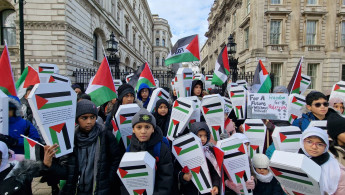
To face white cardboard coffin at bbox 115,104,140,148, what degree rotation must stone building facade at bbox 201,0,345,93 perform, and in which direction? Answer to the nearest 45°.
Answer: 0° — it already faces it

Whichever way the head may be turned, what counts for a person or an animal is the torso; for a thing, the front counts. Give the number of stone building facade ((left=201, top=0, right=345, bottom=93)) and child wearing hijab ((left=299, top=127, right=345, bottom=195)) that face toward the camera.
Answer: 2

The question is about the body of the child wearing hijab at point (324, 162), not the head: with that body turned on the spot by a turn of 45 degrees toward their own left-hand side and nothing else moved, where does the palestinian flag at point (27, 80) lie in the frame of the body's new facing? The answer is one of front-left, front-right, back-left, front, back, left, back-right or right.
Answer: back-right

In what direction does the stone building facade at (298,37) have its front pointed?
toward the camera

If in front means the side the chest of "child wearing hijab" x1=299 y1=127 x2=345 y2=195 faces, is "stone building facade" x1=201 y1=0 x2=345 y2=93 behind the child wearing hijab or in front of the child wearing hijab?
behind

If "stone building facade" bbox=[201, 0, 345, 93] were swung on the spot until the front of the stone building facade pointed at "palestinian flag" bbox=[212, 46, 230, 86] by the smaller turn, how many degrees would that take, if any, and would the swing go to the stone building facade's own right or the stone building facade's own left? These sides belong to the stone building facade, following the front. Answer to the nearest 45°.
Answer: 0° — it already faces it

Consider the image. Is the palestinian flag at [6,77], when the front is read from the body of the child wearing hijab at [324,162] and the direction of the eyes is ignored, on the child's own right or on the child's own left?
on the child's own right

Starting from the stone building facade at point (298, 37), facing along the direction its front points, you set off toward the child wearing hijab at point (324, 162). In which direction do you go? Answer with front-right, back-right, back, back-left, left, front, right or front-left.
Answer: front

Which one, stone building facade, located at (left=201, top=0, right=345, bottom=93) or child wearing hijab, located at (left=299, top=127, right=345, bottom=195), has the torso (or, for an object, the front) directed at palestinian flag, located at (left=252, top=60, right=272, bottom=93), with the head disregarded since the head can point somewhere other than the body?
the stone building facade

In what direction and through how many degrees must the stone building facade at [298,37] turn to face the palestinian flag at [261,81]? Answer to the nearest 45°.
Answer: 0° — it already faces it
